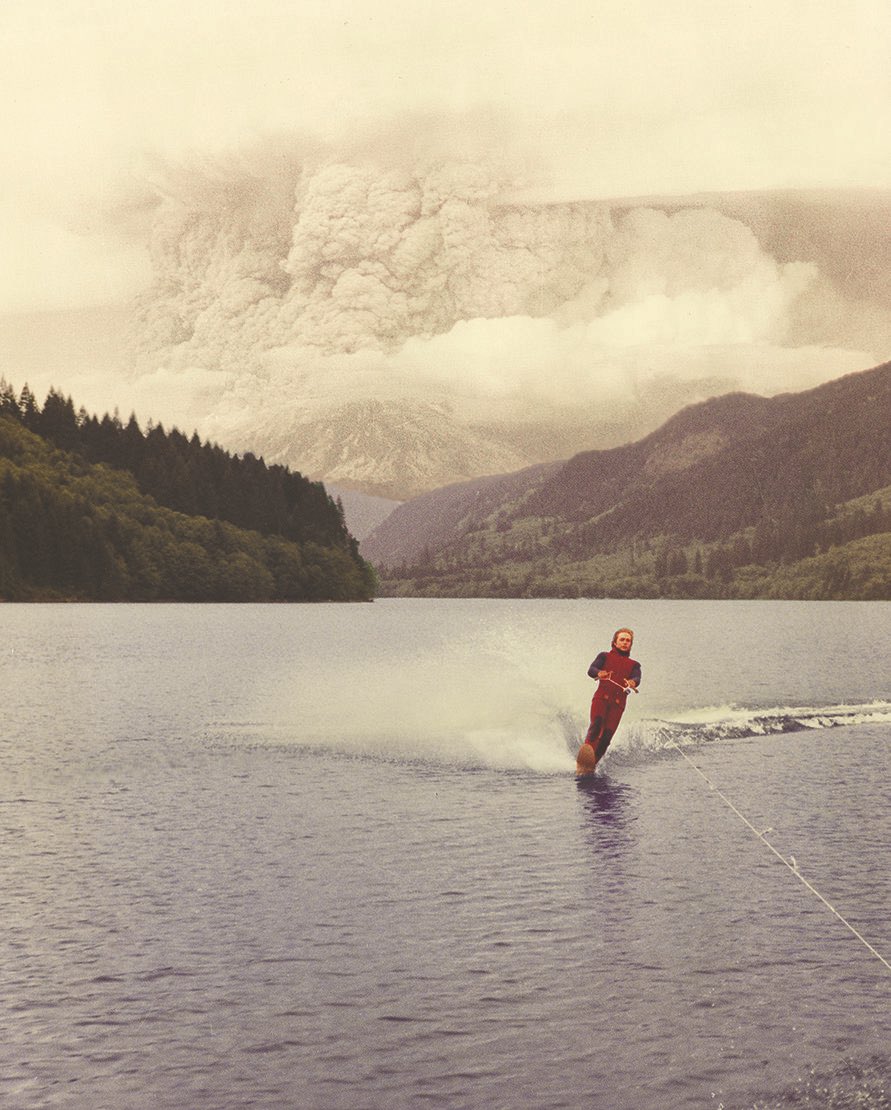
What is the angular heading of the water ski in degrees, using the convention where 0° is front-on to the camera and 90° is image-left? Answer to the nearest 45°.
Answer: approximately 0°

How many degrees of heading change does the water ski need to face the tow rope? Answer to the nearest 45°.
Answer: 0° — it already faces it

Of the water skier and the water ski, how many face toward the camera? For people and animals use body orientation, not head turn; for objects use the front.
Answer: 2

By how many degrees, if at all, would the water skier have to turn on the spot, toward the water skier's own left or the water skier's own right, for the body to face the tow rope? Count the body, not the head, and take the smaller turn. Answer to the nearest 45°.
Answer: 0° — they already face it

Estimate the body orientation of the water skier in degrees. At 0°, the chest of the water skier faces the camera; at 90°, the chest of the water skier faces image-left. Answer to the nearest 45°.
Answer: approximately 0°
